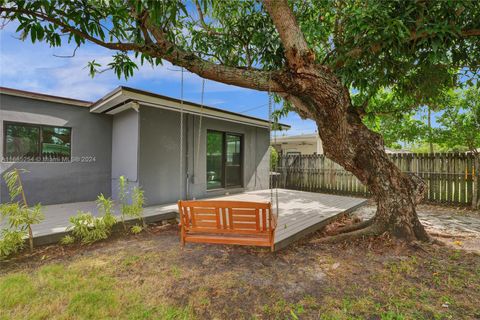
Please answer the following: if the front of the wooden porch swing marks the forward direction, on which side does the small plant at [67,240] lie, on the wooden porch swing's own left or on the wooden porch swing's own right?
on the wooden porch swing's own right

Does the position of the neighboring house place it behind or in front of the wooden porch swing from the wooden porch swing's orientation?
behind

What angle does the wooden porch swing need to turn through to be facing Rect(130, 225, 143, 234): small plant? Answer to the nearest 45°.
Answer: approximately 135° to its right

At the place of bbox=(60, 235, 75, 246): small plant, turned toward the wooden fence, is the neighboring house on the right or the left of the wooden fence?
left

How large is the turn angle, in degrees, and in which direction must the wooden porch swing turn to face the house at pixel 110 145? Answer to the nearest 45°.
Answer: approximately 135° to its right

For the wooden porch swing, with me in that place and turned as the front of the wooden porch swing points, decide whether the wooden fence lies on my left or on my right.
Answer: on my left

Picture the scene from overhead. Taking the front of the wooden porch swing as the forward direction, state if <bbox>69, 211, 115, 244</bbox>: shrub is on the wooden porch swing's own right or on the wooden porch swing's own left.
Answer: on the wooden porch swing's own right

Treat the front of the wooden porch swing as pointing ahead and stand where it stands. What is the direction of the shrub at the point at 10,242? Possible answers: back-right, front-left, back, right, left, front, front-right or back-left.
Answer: right

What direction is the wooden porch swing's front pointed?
toward the camera
